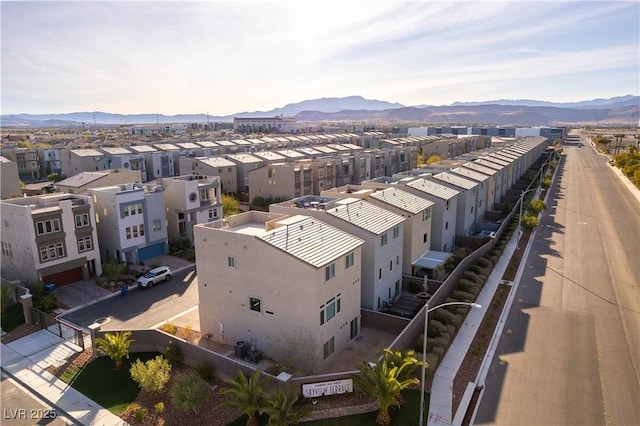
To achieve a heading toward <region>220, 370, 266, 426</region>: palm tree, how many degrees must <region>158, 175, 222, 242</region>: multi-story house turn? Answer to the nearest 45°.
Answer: approximately 45° to its right

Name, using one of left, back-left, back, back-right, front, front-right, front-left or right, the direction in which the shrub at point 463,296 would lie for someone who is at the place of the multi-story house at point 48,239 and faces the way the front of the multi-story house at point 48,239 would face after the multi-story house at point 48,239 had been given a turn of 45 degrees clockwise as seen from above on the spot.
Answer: front-left

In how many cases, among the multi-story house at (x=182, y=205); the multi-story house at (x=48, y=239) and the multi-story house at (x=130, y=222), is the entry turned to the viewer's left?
0

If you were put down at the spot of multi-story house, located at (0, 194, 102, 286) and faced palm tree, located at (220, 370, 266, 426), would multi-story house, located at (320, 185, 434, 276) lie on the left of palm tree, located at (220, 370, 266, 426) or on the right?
left

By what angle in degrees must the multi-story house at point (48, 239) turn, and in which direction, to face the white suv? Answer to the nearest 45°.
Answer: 0° — it already faces it

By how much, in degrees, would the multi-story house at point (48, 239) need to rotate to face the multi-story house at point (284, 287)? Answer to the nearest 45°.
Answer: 0° — it already faces it

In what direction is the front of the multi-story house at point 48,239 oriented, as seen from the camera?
facing the viewer and to the right of the viewer

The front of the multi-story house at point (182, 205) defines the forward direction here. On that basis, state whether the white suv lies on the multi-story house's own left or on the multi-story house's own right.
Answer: on the multi-story house's own right

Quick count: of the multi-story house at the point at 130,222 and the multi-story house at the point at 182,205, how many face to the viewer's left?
0

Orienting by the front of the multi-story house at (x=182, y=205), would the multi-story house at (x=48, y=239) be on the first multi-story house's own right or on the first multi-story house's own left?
on the first multi-story house's own right
